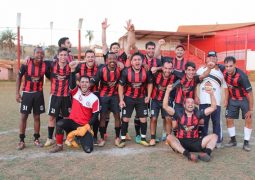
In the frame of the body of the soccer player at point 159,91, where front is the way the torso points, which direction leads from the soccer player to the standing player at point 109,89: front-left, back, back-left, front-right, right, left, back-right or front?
right

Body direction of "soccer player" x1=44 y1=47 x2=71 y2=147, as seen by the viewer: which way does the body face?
toward the camera

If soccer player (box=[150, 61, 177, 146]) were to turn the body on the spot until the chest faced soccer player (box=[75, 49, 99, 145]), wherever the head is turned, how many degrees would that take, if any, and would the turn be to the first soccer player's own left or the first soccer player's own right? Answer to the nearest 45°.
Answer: approximately 90° to the first soccer player's own right

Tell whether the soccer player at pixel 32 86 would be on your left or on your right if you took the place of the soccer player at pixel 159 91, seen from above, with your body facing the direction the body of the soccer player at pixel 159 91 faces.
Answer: on your right

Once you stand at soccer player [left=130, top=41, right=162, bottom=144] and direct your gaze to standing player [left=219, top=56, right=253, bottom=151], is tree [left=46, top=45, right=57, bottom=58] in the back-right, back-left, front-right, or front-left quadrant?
back-left

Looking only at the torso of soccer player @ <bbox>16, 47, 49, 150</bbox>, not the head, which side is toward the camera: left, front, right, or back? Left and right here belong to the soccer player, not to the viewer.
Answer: front

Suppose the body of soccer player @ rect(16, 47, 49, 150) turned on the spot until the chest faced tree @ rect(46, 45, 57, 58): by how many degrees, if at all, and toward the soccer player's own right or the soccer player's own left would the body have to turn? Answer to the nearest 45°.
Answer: approximately 180°

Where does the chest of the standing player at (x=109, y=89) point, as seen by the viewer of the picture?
toward the camera

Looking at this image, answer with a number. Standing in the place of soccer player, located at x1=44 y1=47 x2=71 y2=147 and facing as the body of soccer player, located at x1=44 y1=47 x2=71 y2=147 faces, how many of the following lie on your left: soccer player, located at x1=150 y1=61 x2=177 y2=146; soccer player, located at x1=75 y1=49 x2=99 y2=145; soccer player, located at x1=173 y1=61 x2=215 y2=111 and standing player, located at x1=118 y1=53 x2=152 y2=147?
4

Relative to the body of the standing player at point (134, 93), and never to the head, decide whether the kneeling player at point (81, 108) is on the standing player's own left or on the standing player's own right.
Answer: on the standing player's own right

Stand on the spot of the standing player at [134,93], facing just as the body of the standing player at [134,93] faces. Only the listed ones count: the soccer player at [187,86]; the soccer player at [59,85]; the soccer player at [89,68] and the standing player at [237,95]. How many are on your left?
2
